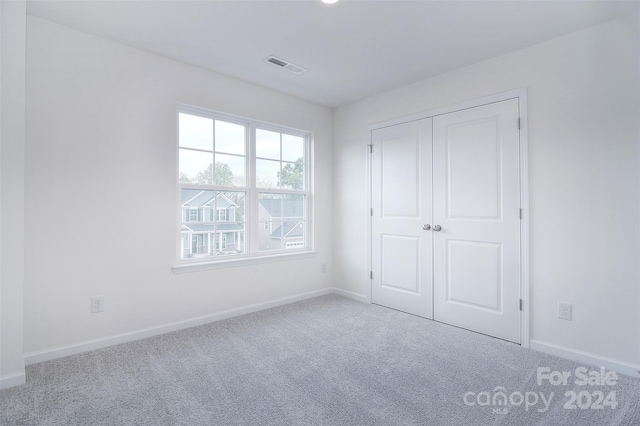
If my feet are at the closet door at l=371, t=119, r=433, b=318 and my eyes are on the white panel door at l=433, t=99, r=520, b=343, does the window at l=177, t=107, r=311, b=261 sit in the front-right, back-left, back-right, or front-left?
back-right

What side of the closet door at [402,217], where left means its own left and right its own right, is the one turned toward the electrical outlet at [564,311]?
left

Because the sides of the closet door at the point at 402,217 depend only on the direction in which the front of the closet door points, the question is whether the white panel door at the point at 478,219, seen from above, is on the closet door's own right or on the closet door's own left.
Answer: on the closet door's own left

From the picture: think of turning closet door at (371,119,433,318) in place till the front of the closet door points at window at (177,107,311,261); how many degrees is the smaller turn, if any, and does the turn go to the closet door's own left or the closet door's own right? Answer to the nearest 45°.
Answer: approximately 45° to the closet door's own right

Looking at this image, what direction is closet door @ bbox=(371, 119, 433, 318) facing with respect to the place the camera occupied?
facing the viewer and to the left of the viewer
